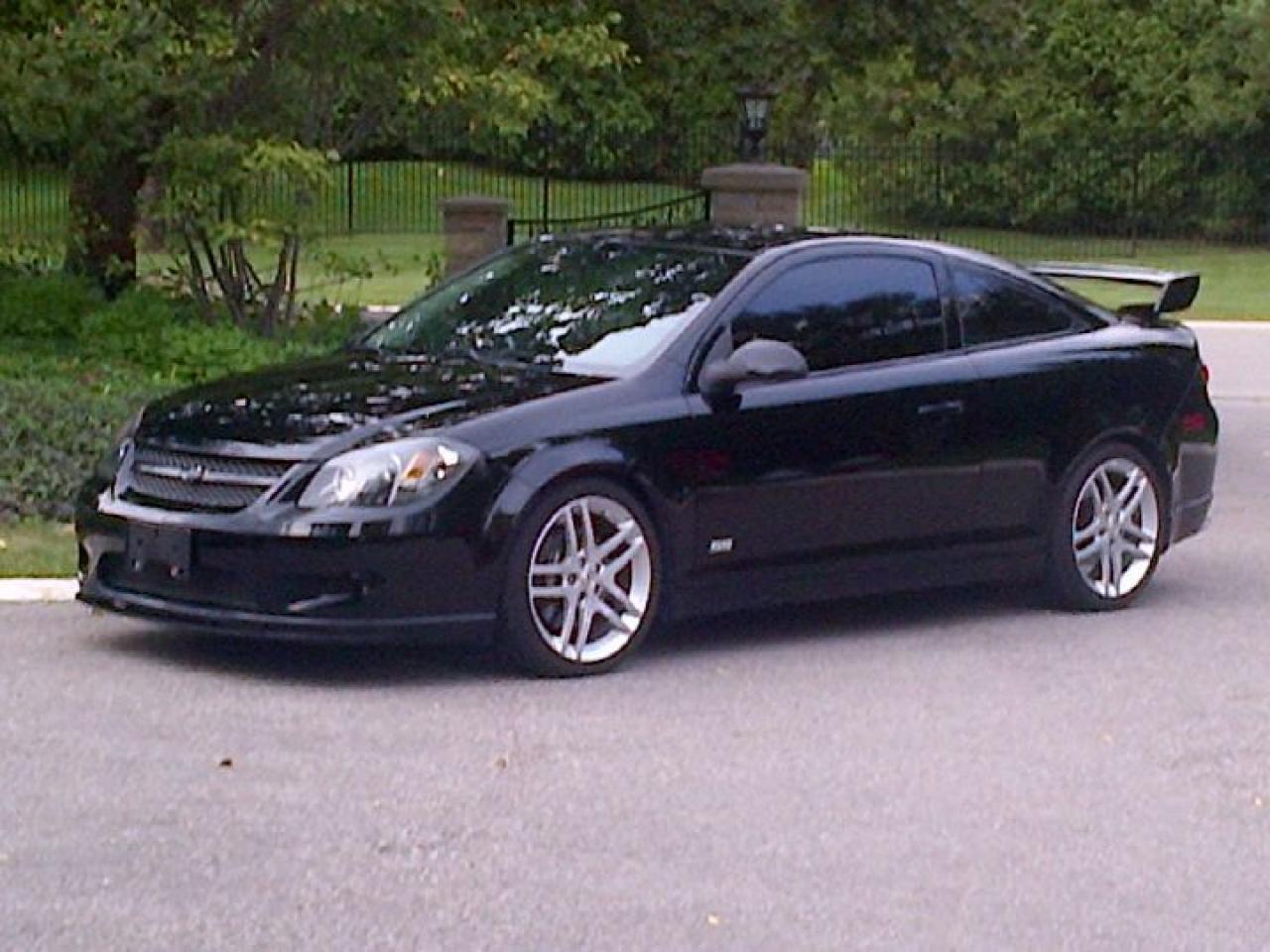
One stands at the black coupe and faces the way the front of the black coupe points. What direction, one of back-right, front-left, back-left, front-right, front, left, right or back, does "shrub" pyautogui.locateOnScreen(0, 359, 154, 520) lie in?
right

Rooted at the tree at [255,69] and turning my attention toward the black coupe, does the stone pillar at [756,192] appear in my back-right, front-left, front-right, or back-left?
back-left

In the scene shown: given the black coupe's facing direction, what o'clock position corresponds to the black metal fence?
The black metal fence is roughly at 5 o'clock from the black coupe.

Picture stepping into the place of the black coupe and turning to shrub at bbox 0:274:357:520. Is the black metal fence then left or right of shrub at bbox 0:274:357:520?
right

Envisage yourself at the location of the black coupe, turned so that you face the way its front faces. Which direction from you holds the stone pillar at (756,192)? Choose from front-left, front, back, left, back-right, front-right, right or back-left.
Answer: back-right

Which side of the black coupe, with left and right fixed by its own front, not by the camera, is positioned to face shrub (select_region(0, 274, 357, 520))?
right

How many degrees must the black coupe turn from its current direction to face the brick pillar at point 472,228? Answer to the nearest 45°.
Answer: approximately 135° to its right

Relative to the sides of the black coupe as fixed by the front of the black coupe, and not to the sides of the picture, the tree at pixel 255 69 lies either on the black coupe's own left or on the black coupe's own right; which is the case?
on the black coupe's own right

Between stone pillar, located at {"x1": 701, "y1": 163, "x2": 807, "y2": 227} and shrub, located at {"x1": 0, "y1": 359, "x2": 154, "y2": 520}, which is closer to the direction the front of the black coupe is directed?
the shrub

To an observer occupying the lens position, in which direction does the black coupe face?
facing the viewer and to the left of the viewer
